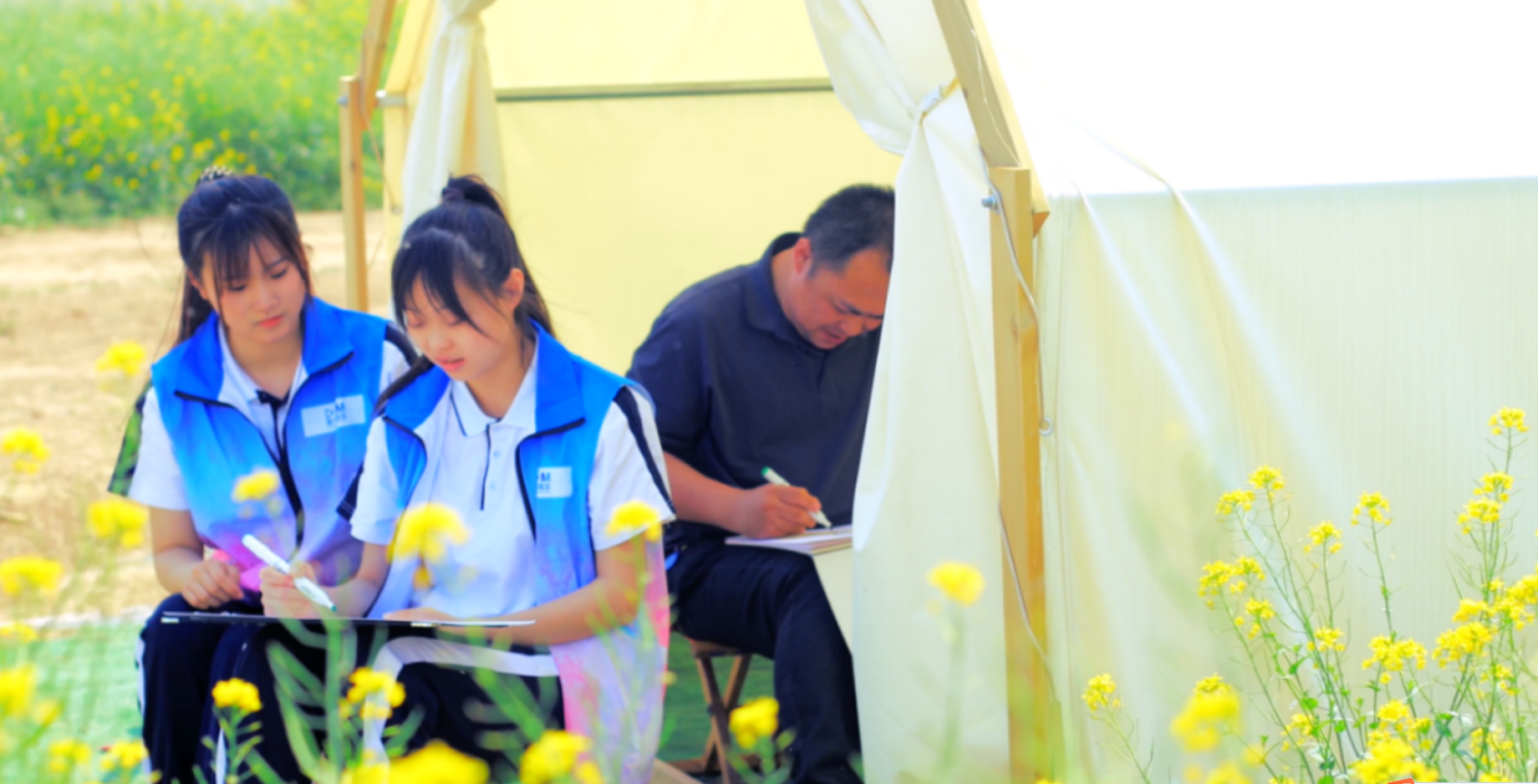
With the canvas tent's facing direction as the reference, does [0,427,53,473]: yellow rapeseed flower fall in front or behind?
in front

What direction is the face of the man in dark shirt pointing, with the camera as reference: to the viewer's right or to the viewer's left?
to the viewer's right

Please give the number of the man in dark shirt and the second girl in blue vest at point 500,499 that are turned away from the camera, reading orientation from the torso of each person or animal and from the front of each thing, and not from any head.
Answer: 0

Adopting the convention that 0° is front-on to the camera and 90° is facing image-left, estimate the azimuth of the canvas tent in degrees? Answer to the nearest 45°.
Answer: approximately 45°

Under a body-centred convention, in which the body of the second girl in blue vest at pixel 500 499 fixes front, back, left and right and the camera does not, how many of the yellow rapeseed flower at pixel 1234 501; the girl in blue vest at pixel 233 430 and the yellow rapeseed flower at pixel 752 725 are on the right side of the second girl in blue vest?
1

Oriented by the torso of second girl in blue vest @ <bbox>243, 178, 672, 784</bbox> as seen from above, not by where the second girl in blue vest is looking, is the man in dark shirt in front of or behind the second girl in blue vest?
behind

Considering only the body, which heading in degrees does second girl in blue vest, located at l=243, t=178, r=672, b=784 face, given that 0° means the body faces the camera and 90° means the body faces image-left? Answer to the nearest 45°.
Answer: approximately 45°

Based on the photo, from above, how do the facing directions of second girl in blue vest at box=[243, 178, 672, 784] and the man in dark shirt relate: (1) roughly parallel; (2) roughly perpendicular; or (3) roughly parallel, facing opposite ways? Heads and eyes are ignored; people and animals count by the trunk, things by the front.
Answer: roughly perpendicular
